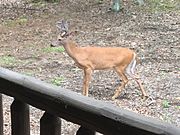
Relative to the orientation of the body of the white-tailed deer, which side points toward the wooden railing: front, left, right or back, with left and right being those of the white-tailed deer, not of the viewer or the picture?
left

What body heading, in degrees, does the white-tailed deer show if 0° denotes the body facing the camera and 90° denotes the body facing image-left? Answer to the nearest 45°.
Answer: approximately 90°
